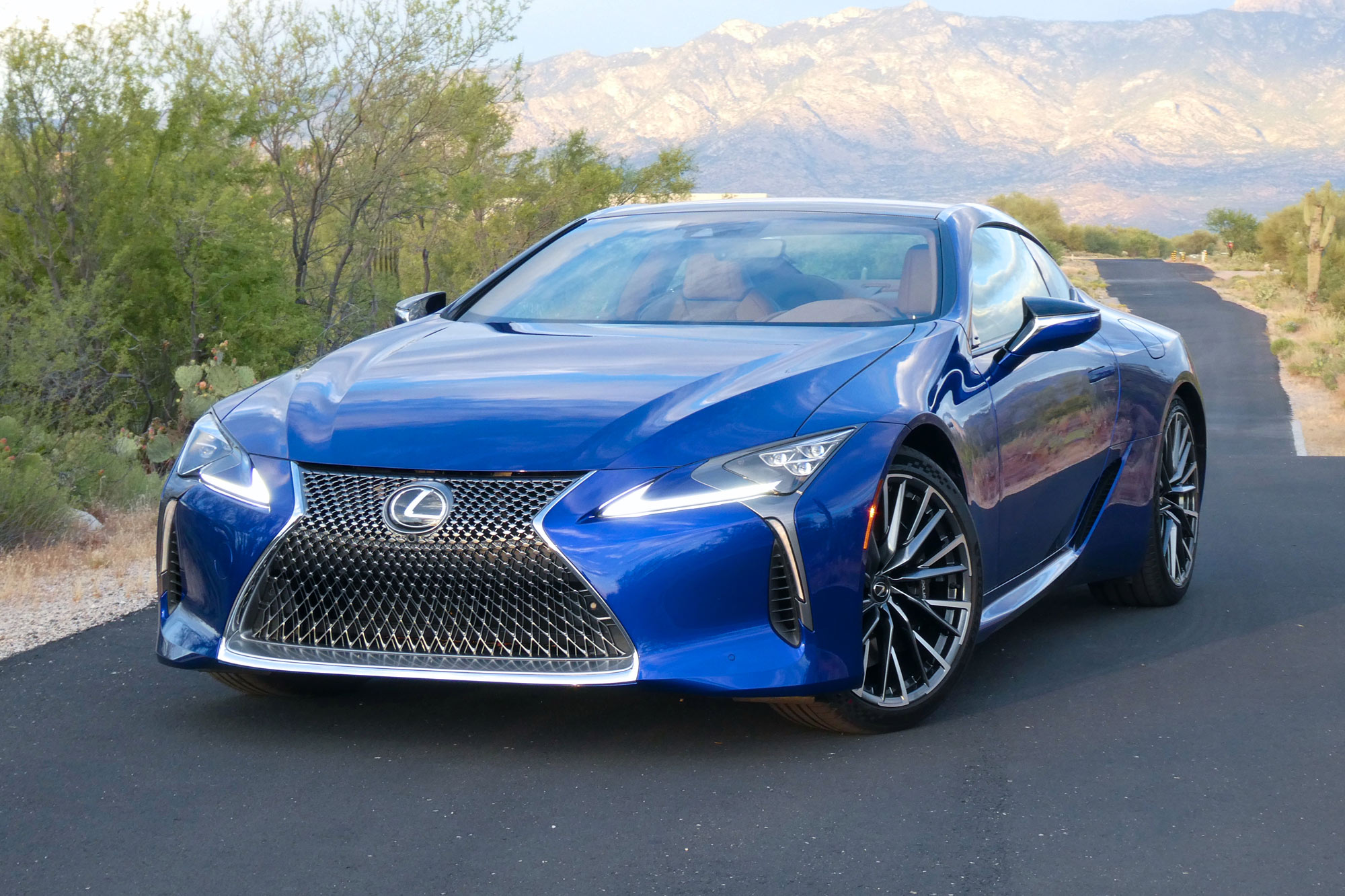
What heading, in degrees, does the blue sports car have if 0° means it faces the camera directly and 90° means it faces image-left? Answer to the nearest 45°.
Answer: approximately 45°

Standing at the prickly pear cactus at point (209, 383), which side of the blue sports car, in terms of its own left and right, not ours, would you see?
right

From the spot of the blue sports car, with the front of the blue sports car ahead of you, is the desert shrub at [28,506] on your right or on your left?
on your right

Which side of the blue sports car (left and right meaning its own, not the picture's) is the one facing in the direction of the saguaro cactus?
back

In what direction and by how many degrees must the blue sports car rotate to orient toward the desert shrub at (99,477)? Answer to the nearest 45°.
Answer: approximately 90° to its right

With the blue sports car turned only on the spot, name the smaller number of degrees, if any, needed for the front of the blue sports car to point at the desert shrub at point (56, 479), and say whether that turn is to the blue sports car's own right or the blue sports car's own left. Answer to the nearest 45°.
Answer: approximately 90° to the blue sports car's own right
